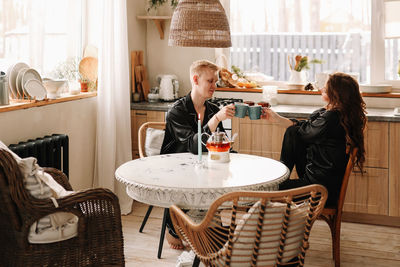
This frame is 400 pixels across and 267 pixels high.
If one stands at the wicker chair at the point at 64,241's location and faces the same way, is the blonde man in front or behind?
in front

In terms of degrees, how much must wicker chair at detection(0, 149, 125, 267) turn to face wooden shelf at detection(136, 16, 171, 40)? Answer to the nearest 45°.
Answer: approximately 45° to its left

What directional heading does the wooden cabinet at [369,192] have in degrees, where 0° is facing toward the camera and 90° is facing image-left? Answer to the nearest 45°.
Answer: approximately 0°

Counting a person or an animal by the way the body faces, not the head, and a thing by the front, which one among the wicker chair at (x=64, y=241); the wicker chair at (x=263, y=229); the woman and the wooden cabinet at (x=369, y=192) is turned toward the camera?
the wooden cabinet

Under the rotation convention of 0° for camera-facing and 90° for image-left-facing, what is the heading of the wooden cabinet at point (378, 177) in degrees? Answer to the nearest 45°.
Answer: approximately 0°

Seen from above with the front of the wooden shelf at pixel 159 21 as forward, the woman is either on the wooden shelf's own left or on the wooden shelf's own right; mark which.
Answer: on the wooden shelf's own left

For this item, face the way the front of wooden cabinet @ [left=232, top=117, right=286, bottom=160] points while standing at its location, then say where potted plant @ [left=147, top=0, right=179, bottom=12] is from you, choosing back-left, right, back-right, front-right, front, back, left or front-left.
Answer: back-right

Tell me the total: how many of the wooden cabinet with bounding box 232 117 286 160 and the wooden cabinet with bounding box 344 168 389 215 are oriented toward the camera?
2

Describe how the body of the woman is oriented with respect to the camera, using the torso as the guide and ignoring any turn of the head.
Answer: to the viewer's left

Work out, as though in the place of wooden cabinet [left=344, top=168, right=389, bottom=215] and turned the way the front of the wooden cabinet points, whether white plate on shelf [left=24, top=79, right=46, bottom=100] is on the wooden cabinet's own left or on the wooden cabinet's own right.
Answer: on the wooden cabinet's own right
